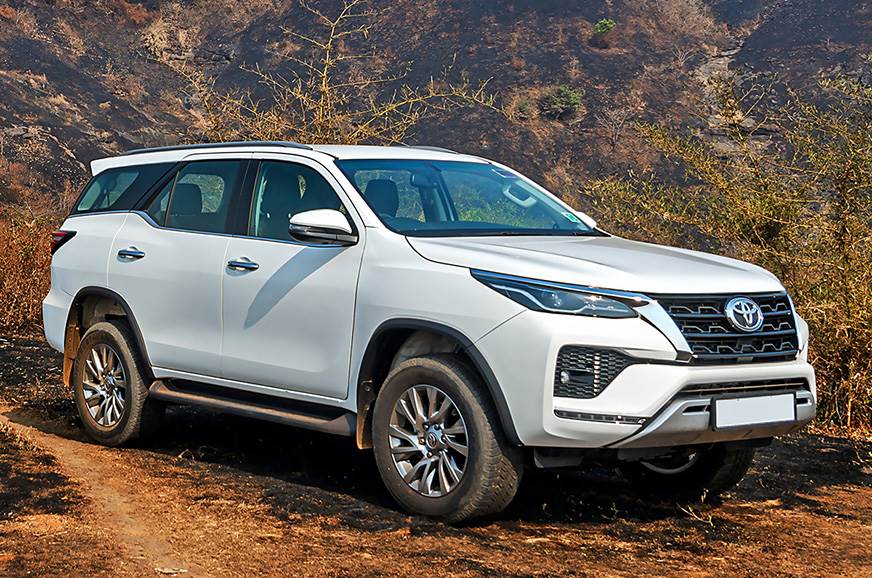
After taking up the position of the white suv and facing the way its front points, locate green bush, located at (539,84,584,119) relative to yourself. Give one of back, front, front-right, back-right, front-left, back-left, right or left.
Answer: back-left

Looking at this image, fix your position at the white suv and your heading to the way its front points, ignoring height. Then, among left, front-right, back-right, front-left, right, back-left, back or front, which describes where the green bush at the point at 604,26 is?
back-left

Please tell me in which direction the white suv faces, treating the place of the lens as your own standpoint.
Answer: facing the viewer and to the right of the viewer

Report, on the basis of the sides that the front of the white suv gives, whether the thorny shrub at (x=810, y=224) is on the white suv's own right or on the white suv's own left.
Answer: on the white suv's own left

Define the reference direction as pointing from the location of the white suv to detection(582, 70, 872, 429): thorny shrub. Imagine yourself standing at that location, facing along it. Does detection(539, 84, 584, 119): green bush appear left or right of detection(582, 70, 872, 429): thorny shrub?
left

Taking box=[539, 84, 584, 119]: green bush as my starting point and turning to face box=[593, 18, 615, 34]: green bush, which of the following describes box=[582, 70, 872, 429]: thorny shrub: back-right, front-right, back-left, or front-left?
back-right
